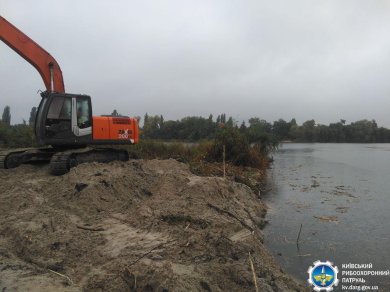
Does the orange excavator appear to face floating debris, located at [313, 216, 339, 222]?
no

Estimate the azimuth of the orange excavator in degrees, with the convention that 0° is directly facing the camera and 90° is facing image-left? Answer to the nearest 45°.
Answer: approximately 90°
